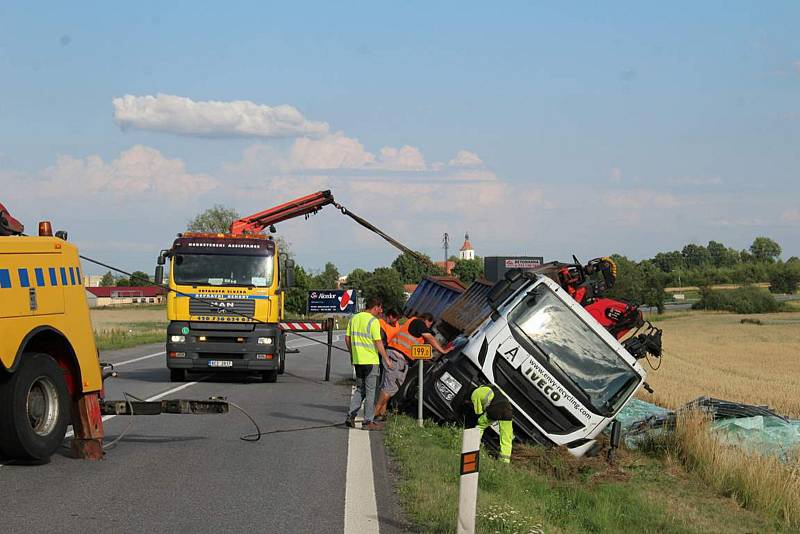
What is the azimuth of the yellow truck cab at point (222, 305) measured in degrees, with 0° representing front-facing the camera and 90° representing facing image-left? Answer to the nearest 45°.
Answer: approximately 0°

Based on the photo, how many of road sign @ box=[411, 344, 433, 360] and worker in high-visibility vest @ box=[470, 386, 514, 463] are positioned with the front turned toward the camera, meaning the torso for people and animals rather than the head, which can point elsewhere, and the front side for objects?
1

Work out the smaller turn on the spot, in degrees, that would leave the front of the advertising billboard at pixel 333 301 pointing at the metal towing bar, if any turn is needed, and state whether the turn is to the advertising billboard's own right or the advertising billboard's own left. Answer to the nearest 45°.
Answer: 0° — it already faces it

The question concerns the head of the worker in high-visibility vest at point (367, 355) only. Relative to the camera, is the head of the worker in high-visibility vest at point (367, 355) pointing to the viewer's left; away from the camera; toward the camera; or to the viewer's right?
to the viewer's right

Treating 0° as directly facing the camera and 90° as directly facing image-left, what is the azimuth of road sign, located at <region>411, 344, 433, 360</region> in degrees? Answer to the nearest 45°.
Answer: approximately 0°

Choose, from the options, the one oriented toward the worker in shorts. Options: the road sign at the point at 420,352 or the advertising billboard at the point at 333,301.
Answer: the advertising billboard at the point at 333,301

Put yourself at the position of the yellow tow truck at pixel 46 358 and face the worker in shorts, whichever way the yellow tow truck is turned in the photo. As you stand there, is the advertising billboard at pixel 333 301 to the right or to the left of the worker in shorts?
left
